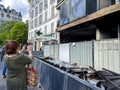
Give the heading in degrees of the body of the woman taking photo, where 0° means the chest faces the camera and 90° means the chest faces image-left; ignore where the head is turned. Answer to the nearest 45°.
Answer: approximately 225°
